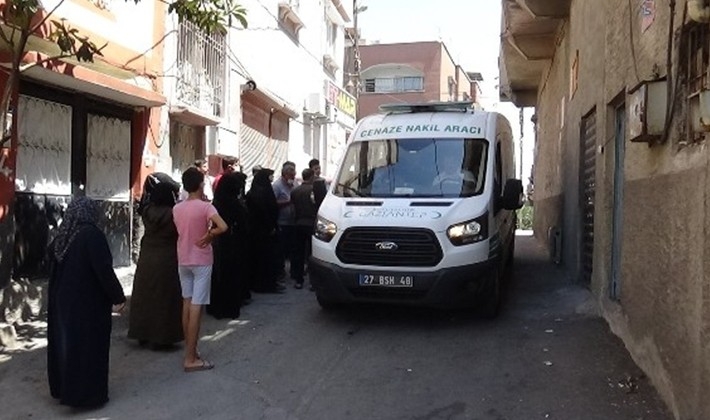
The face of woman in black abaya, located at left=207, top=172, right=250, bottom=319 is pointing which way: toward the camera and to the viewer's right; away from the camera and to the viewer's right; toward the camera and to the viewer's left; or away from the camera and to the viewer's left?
away from the camera and to the viewer's right

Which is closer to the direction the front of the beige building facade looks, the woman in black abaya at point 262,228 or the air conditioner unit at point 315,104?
the woman in black abaya

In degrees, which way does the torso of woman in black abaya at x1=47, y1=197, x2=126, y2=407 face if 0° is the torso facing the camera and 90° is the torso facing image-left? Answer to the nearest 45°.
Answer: approximately 225°

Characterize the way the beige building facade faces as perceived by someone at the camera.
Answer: facing to the left of the viewer

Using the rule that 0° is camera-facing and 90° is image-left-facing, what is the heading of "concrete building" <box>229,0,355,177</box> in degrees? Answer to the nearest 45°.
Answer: approximately 315°

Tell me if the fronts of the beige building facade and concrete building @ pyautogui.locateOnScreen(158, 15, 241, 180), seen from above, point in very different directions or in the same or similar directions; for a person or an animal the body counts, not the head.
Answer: very different directions
